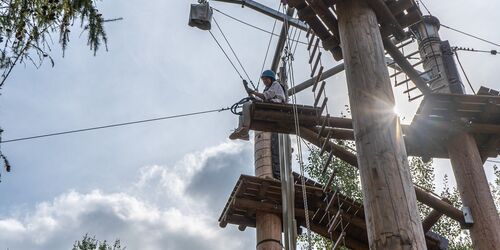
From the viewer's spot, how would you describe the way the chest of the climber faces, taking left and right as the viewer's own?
facing to the left of the viewer

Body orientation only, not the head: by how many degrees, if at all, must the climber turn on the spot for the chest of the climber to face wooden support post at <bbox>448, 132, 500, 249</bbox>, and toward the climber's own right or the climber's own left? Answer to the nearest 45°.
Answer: approximately 180°

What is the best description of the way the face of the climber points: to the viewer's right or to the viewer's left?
to the viewer's left

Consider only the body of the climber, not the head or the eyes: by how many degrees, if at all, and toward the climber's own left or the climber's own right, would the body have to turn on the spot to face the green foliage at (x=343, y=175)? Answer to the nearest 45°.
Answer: approximately 90° to the climber's own right
